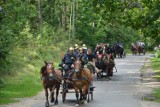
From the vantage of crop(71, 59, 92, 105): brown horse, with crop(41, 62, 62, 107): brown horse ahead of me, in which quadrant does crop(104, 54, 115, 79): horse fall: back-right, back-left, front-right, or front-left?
back-right

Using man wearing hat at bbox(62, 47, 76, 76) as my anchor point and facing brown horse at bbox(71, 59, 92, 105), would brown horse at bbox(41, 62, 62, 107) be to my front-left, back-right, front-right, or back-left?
front-right

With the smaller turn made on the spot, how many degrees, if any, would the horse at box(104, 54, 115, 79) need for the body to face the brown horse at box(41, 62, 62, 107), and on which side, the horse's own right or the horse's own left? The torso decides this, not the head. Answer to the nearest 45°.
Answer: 0° — it already faces it

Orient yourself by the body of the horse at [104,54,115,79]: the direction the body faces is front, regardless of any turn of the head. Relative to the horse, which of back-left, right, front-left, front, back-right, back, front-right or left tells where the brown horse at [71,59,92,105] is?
front

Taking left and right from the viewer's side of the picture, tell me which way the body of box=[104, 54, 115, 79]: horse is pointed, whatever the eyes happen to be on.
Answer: facing the viewer

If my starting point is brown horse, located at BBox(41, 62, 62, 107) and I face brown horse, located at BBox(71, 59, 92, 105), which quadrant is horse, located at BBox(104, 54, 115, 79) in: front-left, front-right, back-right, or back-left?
front-left

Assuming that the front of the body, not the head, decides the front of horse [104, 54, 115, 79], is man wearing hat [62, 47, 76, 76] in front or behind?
in front
